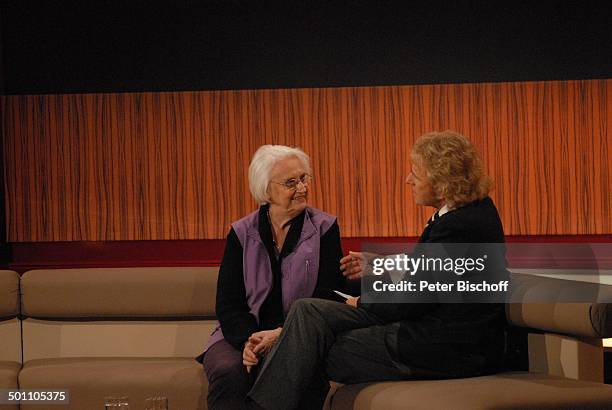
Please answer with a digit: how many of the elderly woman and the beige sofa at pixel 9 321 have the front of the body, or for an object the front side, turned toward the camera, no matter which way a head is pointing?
2

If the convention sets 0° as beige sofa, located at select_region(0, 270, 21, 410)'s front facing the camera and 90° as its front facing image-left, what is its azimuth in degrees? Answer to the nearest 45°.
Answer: approximately 0°

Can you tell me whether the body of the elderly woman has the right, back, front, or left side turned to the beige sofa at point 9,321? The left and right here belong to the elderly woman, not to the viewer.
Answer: right
